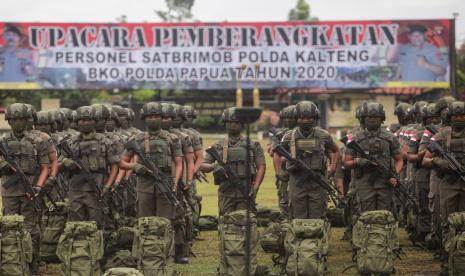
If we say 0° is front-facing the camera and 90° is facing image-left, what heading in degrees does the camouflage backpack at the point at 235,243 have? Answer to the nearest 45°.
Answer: approximately 0°

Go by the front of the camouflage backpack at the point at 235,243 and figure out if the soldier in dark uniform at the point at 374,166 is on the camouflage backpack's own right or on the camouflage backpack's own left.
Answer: on the camouflage backpack's own left

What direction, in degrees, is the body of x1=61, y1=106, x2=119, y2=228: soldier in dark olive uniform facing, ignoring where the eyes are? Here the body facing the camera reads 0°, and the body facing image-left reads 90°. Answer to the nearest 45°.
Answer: approximately 0°

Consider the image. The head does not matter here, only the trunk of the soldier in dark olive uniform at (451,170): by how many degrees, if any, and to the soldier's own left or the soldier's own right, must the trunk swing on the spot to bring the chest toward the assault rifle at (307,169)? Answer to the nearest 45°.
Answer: approximately 90° to the soldier's own right

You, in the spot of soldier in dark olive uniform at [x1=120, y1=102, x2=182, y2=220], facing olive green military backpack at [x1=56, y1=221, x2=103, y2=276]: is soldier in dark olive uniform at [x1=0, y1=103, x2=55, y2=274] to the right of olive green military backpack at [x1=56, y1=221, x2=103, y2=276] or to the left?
right

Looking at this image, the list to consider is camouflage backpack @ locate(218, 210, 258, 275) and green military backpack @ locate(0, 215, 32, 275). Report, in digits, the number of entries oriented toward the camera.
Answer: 2

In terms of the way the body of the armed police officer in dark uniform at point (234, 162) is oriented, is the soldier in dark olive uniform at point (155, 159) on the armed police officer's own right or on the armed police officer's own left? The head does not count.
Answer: on the armed police officer's own right
